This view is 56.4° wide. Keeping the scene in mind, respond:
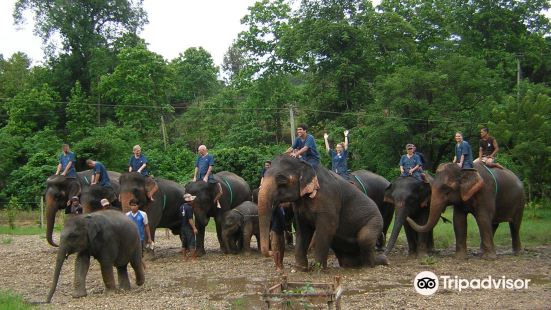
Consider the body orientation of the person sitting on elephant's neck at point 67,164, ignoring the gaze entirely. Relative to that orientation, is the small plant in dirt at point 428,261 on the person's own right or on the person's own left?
on the person's own left

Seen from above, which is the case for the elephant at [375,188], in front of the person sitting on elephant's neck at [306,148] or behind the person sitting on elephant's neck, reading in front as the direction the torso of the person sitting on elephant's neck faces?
behind

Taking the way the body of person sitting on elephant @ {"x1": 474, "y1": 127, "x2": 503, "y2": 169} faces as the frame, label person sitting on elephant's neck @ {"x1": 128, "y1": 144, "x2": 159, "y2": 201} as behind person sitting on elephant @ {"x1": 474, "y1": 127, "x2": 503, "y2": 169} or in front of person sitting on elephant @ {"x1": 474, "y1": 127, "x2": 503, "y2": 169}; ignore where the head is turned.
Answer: in front

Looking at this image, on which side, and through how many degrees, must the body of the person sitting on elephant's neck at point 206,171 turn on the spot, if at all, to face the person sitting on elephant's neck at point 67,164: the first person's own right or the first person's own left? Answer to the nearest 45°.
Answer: approximately 45° to the first person's own right

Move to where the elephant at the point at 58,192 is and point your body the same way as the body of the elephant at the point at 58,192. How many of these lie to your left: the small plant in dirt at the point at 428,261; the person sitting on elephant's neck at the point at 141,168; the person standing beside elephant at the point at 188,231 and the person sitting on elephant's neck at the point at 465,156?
4

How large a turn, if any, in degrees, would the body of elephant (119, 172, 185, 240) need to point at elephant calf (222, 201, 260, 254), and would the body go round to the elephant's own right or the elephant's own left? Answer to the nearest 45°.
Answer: approximately 135° to the elephant's own left

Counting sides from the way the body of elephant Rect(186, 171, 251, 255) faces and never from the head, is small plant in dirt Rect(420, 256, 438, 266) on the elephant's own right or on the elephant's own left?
on the elephant's own left

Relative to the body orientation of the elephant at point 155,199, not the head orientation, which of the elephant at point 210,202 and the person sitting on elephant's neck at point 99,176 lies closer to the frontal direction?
the person sitting on elephant's neck

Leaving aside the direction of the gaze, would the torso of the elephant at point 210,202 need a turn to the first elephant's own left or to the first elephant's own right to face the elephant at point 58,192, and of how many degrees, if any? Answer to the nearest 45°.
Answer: approximately 45° to the first elephant's own right
